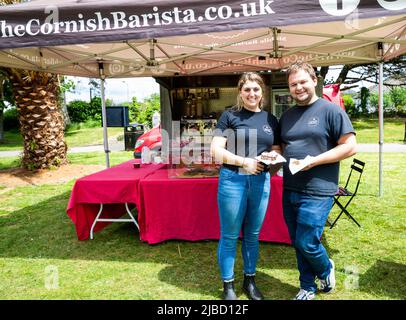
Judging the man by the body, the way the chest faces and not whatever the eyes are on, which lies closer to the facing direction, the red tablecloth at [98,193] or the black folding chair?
the red tablecloth

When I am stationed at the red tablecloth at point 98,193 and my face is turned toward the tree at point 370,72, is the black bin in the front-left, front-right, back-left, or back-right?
front-left

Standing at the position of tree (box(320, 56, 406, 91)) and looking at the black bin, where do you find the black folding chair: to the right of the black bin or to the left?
left

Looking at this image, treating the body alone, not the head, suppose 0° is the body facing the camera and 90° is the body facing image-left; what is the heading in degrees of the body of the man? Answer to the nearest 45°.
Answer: approximately 45°

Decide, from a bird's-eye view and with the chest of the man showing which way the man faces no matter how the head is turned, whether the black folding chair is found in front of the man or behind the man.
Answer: behind

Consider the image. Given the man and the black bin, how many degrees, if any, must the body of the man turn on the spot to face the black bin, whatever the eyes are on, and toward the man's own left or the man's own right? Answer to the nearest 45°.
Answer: approximately 90° to the man's own right

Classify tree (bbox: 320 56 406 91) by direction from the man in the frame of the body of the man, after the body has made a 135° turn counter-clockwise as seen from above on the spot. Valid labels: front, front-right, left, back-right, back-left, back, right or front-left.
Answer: left

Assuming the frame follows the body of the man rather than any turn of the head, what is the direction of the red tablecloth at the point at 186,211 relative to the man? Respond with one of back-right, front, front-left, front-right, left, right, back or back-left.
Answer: right

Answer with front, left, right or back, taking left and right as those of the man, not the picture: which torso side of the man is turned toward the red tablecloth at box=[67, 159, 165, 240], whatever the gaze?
right
